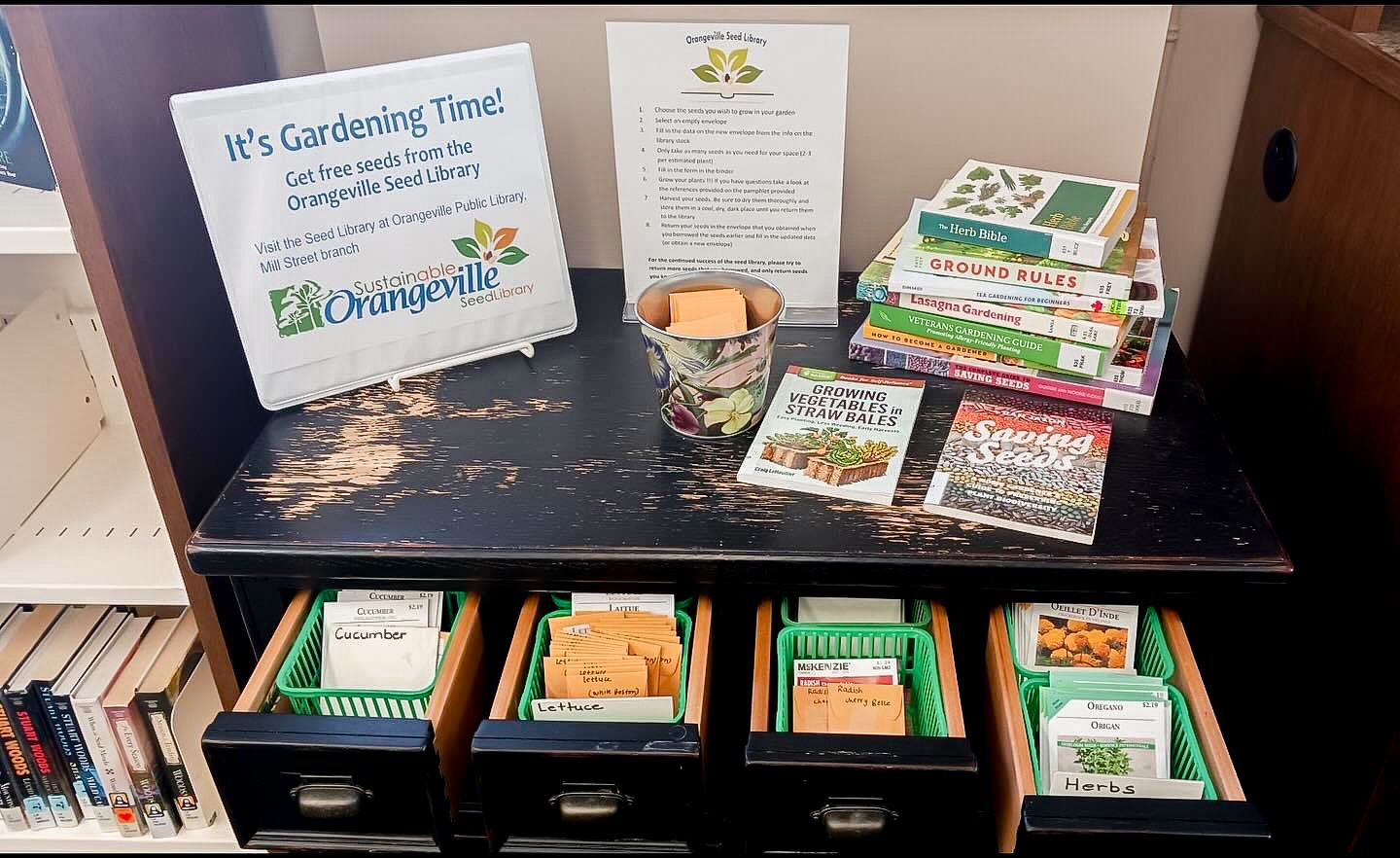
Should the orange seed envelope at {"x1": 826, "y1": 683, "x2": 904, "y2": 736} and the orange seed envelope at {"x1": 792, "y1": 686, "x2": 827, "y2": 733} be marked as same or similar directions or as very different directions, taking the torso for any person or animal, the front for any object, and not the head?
same or similar directions

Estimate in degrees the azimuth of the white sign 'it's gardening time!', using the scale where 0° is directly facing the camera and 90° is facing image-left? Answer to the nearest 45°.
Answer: approximately 315°

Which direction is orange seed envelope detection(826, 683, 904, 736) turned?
toward the camera

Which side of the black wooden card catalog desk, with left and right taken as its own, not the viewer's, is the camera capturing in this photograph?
front

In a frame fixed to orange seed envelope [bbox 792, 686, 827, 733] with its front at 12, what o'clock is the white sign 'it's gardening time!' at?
The white sign 'it's gardening time!' is roughly at 4 o'clock from the orange seed envelope.

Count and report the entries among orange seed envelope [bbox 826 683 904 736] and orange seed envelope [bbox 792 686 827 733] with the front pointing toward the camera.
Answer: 2

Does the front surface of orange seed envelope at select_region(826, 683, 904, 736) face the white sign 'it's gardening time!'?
no
